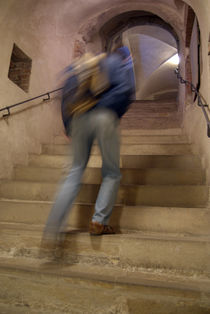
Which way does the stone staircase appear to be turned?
toward the camera
